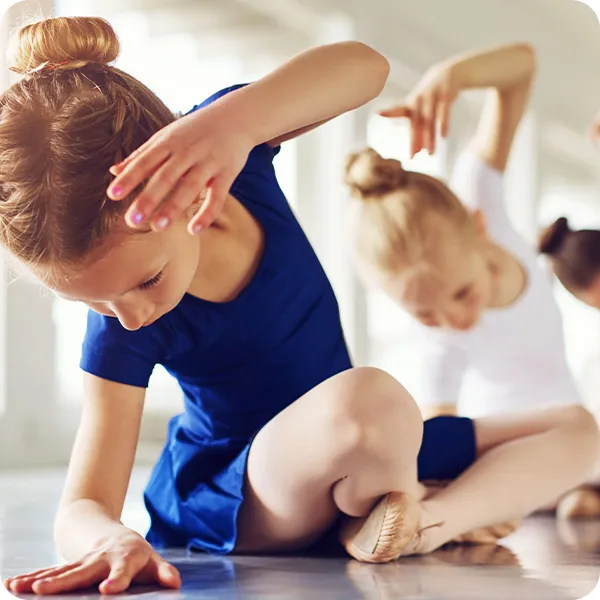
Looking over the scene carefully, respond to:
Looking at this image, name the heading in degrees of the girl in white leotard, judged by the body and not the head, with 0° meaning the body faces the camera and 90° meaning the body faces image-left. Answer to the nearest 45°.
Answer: approximately 0°

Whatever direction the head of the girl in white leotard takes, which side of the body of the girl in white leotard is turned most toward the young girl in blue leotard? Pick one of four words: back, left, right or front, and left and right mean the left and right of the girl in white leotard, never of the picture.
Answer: front
